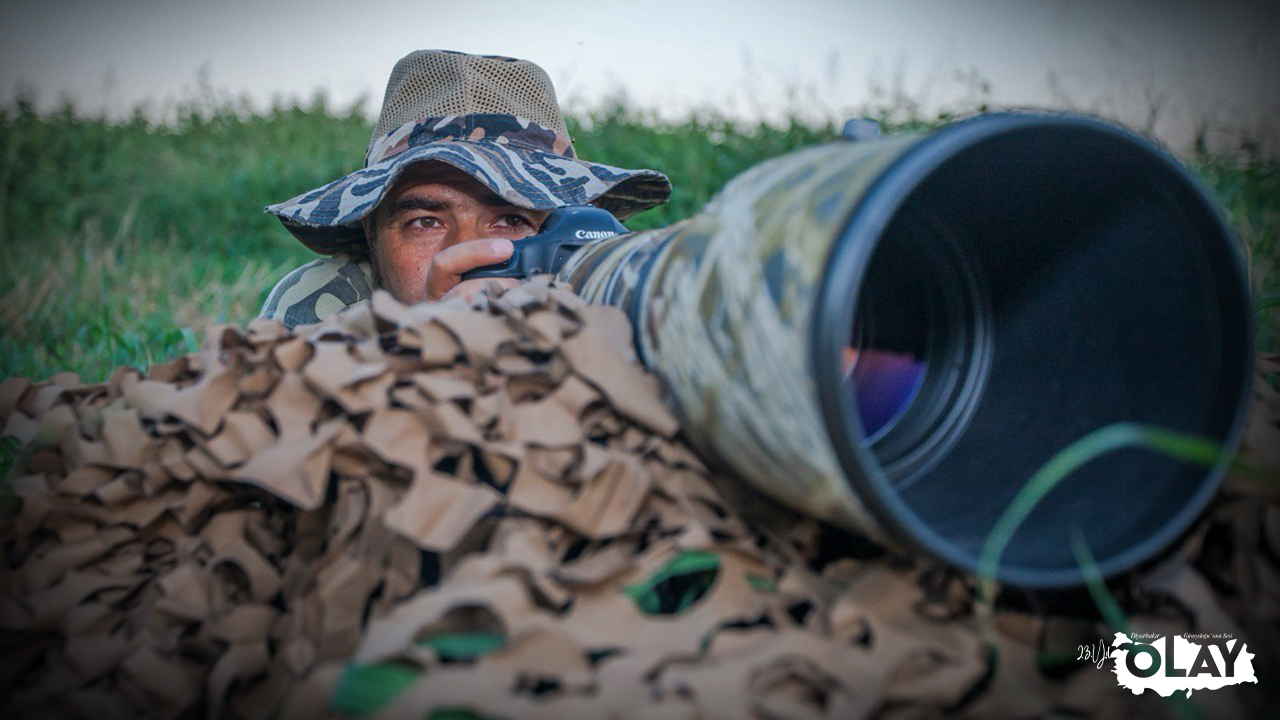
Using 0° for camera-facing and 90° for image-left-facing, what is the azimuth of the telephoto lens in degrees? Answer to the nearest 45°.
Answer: approximately 315°
